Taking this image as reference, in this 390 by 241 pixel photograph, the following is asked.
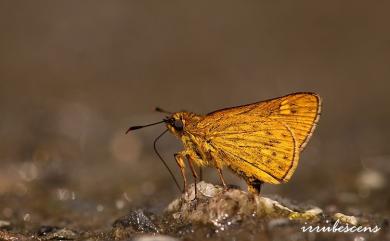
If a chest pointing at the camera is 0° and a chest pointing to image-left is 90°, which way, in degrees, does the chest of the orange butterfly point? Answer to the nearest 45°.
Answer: approximately 90°

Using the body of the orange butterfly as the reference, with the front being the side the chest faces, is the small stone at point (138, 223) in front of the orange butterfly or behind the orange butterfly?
in front

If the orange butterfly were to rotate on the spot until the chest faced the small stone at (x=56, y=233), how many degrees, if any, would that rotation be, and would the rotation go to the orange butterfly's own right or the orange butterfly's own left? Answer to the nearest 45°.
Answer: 0° — it already faces it

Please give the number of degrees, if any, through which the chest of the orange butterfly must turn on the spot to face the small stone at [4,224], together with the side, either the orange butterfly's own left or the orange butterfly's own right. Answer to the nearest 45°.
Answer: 0° — it already faces it
